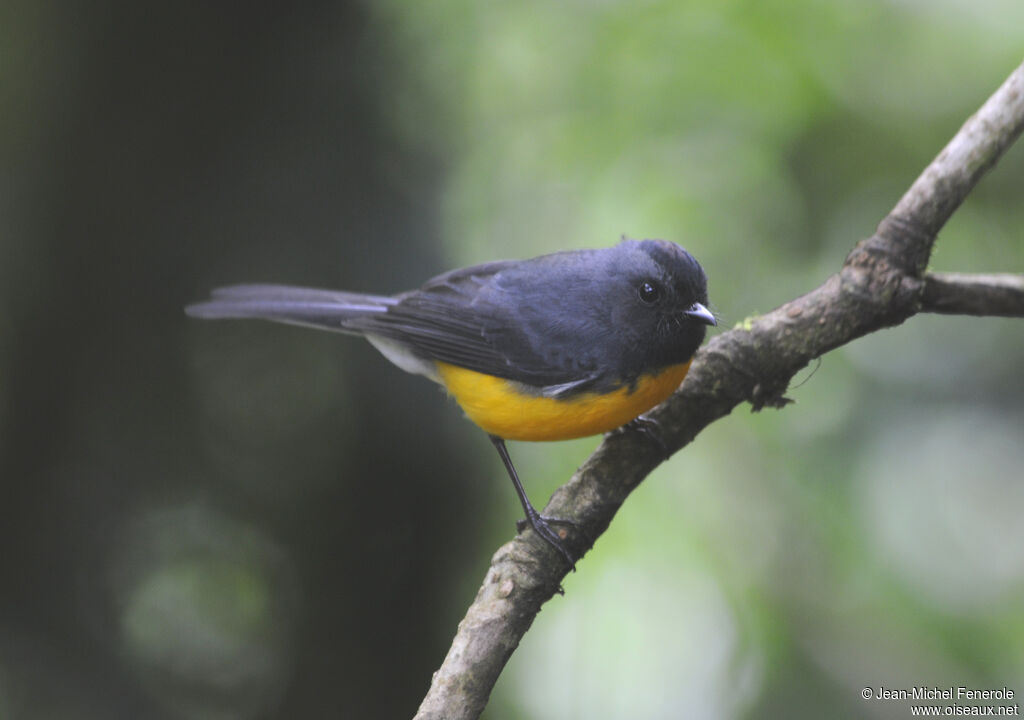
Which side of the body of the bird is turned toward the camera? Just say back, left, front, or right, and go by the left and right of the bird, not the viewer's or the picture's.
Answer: right
